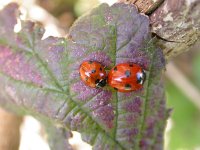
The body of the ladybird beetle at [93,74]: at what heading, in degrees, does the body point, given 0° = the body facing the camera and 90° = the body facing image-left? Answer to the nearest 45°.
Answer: approximately 315°

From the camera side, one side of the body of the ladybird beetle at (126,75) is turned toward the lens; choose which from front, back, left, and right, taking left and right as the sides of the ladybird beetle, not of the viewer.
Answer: right
